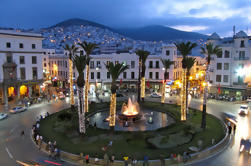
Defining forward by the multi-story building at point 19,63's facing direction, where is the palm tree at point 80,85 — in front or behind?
in front

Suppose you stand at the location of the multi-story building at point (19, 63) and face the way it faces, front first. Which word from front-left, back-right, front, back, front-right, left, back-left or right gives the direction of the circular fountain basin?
front

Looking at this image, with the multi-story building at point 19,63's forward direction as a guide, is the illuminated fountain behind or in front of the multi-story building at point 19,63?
in front

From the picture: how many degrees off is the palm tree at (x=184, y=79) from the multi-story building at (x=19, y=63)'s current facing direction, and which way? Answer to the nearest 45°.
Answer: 0° — it already faces it

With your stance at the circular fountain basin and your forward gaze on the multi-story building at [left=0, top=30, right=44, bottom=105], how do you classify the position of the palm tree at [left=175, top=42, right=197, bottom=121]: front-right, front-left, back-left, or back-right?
back-right
